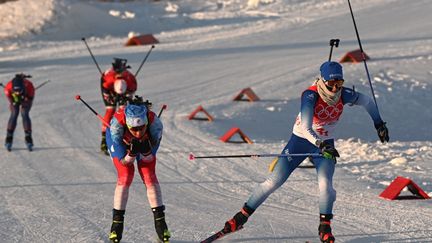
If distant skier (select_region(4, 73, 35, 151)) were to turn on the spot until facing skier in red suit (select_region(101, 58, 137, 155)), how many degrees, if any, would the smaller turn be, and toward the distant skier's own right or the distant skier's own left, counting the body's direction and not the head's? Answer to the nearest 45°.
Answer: approximately 45° to the distant skier's own left

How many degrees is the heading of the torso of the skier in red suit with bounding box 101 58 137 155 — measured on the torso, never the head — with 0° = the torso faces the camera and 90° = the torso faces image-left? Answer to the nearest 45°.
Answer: approximately 0°

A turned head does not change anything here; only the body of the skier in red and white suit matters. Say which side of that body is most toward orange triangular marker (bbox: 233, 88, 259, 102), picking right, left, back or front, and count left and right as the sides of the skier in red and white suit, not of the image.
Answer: back

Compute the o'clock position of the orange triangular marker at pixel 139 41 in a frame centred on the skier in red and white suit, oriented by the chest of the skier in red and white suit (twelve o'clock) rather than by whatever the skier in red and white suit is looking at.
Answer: The orange triangular marker is roughly at 6 o'clock from the skier in red and white suit.

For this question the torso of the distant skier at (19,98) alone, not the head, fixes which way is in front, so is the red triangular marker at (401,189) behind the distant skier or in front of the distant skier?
in front

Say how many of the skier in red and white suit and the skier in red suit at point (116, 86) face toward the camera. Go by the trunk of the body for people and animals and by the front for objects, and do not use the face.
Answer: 2

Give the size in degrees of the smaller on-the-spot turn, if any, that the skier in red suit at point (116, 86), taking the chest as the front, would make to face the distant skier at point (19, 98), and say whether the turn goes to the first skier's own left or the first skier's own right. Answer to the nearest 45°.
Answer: approximately 135° to the first skier's own right

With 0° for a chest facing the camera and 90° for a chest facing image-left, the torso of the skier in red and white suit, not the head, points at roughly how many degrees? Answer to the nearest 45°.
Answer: approximately 0°
